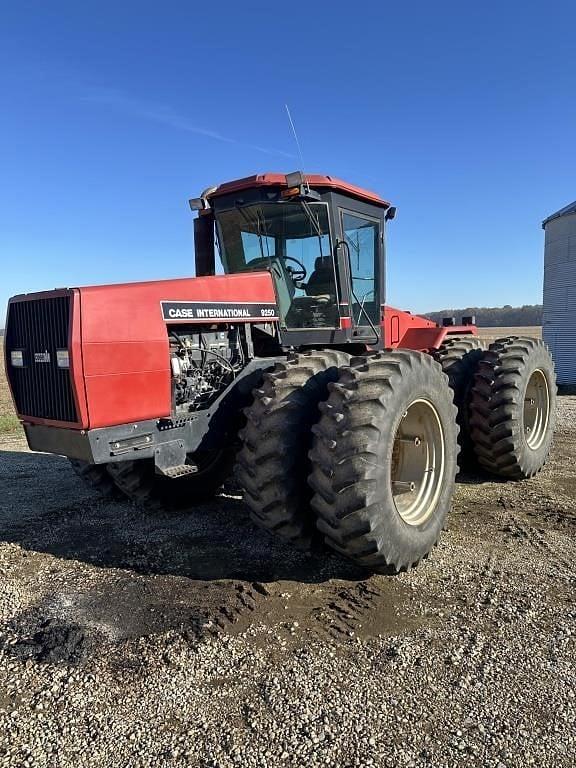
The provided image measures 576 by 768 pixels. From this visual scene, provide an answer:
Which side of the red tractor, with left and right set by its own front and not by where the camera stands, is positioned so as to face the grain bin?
back

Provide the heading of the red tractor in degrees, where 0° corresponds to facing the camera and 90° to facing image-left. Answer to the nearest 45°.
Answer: approximately 45°
